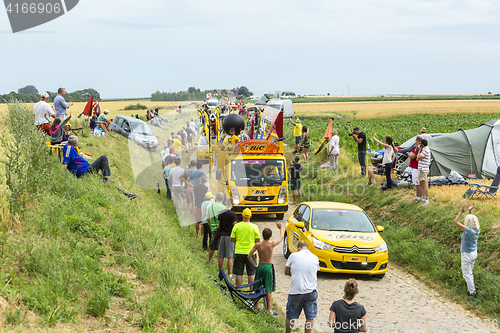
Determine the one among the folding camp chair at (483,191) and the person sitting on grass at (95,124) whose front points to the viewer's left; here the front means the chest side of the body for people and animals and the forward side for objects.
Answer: the folding camp chair

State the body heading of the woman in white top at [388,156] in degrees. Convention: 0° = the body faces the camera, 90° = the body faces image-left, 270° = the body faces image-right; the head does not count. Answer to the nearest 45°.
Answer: approximately 90°

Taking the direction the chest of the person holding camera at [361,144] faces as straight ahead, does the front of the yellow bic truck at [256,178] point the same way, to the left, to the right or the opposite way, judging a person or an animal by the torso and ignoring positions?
to the left

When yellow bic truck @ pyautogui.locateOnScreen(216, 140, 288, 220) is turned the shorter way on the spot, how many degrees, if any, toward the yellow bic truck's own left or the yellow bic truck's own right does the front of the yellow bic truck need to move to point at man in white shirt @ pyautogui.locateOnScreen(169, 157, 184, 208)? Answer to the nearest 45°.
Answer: approximately 90° to the yellow bic truck's own right

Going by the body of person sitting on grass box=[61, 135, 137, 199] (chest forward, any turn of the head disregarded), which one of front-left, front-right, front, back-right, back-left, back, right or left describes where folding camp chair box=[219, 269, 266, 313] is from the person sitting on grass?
front-right

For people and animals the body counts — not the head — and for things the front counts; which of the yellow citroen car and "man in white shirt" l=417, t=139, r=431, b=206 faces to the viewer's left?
the man in white shirt

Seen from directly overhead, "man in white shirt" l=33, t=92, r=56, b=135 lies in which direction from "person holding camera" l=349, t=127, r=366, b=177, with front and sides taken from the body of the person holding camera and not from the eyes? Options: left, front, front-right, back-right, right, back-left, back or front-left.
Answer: front-left

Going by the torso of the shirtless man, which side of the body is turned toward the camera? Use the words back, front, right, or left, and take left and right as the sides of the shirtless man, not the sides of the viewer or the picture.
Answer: back

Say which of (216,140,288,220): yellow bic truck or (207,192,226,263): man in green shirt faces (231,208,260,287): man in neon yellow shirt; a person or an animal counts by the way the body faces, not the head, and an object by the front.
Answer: the yellow bic truck

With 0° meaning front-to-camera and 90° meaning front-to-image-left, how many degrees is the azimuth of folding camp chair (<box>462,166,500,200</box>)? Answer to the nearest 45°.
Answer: approximately 90°

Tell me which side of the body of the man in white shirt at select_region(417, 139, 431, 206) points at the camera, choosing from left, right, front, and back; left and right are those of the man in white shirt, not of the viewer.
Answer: left

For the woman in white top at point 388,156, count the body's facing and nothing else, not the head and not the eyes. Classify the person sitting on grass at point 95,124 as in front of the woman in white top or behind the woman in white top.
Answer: in front
